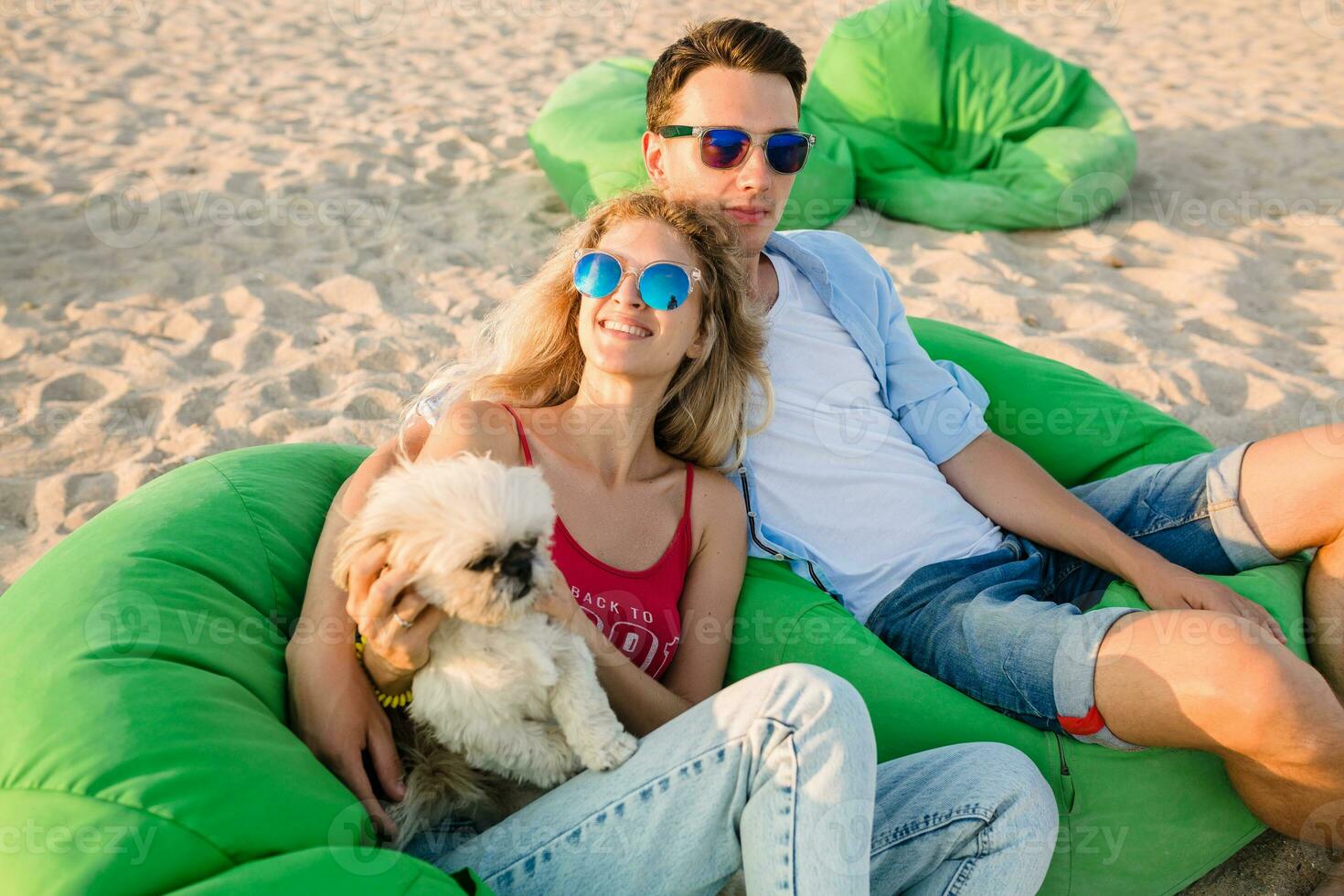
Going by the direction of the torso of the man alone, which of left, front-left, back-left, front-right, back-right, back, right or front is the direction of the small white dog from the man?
right

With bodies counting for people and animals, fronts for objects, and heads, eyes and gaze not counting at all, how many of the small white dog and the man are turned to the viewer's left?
0

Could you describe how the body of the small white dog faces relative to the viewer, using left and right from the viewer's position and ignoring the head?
facing the viewer and to the right of the viewer

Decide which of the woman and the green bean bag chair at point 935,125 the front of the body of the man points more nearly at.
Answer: the woman

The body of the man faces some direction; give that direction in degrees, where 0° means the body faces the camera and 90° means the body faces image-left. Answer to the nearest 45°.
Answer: approximately 315°

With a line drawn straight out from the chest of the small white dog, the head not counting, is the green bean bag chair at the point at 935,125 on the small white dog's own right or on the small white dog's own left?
on the small white dog's own left
